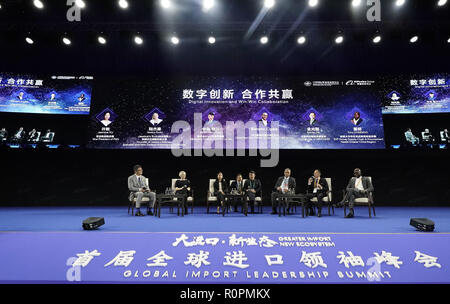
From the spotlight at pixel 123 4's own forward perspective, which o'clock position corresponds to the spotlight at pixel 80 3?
the spotlight at pixel 80 3 is roughly at 4 o'clock from the spotlight at pixel 123 4.

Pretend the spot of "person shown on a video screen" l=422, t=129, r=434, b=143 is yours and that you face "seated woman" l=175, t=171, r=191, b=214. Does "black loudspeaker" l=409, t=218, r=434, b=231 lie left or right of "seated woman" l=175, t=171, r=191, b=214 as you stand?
left

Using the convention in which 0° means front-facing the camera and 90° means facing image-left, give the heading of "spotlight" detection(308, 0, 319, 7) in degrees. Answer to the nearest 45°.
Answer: approximately 0°

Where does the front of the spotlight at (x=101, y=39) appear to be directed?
toward the camera

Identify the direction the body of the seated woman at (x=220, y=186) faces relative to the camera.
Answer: toward the camera

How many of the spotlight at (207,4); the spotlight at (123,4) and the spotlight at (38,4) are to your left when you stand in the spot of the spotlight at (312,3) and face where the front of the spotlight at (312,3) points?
0

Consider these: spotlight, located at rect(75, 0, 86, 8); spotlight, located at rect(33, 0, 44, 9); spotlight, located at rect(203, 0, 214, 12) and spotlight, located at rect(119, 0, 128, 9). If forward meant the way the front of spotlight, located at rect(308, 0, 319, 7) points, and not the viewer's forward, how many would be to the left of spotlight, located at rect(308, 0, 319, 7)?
0

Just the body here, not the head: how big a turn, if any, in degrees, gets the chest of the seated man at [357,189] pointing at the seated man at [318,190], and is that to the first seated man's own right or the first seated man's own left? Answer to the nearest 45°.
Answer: approximately 45° to the first seated man's own right

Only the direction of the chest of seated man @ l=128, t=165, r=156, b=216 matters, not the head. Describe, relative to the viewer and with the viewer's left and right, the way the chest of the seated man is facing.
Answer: facing the viewer and to the right of the viewer

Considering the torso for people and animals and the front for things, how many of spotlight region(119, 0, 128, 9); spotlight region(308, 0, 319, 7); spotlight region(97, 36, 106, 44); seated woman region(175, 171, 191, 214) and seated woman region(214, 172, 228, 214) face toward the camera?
5

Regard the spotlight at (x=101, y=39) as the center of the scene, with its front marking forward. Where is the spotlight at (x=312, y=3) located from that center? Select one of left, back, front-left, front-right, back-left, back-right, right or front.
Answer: front-left

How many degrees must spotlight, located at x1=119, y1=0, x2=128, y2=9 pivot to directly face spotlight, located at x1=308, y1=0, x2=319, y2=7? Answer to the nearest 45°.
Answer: approximately 45° to its left

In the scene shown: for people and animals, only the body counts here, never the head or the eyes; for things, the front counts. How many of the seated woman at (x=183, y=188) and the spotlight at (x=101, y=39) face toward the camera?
2

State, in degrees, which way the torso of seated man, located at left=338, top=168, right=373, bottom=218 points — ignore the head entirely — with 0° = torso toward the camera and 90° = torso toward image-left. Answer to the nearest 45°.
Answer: approximately 45°

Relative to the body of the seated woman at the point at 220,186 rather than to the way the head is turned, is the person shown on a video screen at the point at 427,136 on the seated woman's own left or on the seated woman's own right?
on the seated woman's own left

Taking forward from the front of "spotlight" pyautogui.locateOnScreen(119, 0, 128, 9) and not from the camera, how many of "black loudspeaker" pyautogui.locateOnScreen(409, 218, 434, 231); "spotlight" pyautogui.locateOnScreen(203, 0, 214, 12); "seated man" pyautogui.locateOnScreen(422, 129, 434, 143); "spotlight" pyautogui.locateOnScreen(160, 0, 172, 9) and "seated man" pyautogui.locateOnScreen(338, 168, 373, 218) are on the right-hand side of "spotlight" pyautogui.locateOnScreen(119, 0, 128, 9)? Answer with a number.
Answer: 0
